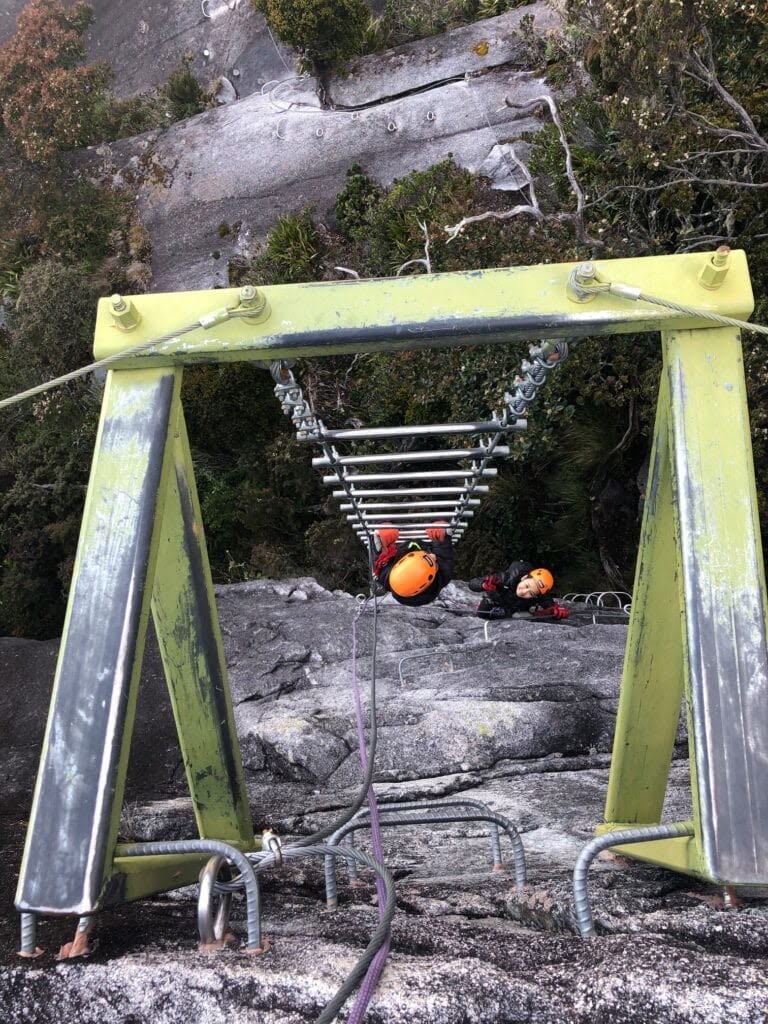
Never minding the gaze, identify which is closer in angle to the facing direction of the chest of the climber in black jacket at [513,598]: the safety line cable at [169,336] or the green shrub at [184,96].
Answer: the safety line cable

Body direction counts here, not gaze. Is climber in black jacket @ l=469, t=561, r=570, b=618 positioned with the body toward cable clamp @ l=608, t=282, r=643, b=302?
yes

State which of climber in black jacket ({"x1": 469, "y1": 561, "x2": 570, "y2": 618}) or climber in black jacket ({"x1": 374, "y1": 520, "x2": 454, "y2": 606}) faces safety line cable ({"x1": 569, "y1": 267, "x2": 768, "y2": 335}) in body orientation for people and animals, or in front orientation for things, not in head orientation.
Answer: climber in black jacket ({"x1": 469, "y1": 561, "x2": 570, "y2": 618})

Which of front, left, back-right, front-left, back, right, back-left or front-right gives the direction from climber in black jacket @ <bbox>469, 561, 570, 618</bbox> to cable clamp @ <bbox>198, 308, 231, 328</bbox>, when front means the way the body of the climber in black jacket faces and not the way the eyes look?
front

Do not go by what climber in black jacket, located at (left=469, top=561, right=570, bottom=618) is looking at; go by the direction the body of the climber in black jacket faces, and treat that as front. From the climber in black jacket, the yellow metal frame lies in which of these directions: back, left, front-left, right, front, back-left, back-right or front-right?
front

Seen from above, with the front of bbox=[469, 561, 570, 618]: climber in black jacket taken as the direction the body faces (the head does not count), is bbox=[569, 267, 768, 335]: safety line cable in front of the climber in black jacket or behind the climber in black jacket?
in front

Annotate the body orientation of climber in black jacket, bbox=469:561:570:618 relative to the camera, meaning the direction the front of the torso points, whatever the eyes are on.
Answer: toward the camera
